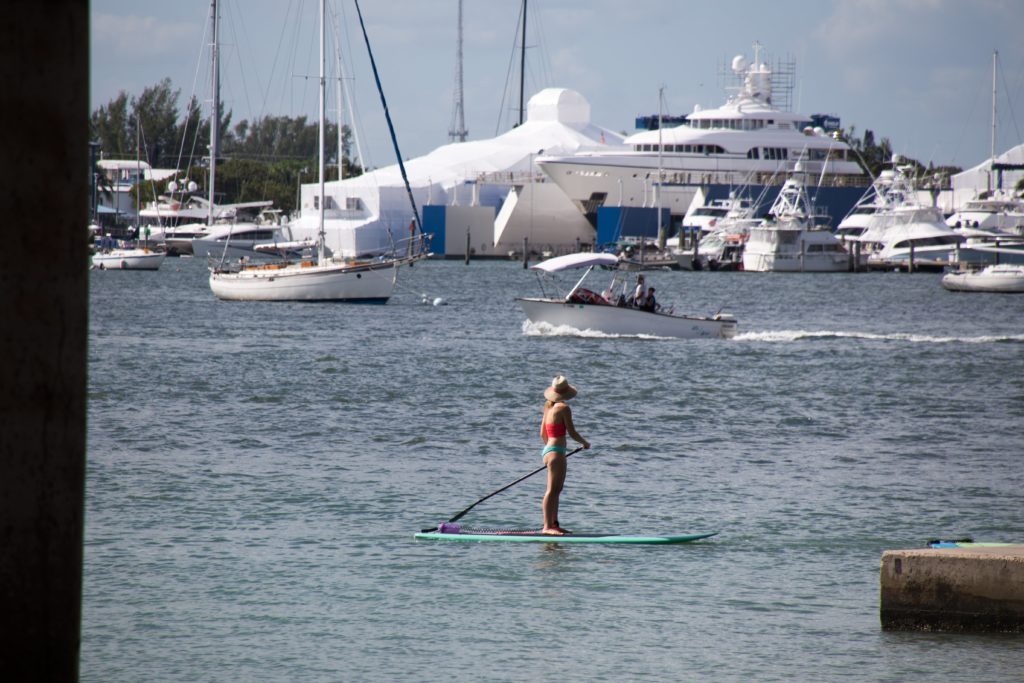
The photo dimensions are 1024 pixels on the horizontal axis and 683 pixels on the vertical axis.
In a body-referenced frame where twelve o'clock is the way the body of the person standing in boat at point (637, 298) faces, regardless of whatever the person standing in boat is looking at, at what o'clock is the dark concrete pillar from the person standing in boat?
The dark concrete pillar is roughly at 9 o'clock from the person standing in boat.

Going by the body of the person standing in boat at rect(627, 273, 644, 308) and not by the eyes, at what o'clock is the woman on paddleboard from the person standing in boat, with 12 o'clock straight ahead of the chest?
The woman on paddleboard is roughly at 9 o'clock from the person standing in boat.

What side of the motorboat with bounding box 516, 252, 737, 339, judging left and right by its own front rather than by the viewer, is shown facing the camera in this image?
left

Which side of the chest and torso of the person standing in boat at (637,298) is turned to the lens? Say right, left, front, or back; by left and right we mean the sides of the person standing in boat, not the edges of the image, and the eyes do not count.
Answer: left

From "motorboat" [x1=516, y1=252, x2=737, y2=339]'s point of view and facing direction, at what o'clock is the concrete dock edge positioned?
The concrete dock edge is roughly at 9 o'clock from the motorboat.

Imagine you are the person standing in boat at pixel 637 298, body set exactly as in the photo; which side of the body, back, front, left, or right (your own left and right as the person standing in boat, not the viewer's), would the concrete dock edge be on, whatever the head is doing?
left

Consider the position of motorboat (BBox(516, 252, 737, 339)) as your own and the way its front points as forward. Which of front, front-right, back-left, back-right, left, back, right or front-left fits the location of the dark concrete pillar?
left

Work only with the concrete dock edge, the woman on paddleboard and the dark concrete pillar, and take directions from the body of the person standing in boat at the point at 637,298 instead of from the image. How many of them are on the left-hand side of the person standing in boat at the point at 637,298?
3

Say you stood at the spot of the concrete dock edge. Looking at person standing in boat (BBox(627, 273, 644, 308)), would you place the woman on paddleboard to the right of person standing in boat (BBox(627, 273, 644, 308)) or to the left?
left

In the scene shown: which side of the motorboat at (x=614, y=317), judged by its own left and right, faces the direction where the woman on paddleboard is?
left
